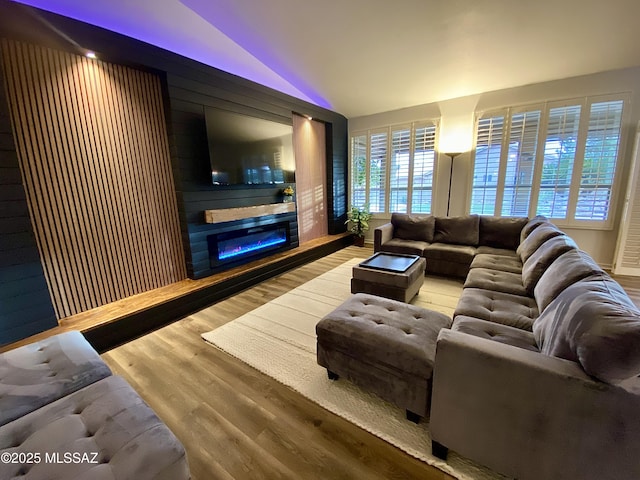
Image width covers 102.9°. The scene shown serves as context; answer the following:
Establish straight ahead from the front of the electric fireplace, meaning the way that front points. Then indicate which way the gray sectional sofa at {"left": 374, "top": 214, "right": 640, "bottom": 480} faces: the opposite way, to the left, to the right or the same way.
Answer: the opposite way

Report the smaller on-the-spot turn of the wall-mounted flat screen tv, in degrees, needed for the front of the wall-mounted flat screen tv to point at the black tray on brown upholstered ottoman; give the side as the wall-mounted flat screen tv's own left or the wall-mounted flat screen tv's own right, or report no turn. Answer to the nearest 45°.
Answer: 0° — it already faces it

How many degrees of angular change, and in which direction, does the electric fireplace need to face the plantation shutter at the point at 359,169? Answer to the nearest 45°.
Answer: approximately 90° to its left

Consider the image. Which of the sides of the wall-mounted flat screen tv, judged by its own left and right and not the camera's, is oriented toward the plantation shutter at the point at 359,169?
left

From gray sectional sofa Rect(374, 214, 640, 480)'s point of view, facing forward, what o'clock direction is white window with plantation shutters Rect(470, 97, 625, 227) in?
The white window with plantation shutters is roughly at 3 o'clock from the gray sectional sofa.

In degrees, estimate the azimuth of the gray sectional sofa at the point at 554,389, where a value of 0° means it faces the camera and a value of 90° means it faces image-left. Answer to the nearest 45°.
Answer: approximately 90°

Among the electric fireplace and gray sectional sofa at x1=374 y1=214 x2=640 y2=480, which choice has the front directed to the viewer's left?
the gray sectional sofa

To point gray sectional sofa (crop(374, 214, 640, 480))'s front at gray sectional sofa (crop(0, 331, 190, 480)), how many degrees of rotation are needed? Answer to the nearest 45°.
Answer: approximately 45° to its left

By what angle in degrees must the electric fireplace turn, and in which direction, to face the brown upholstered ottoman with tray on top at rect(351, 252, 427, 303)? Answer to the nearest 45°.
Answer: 0° — it already faces it

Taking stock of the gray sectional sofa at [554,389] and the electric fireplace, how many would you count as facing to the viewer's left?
1

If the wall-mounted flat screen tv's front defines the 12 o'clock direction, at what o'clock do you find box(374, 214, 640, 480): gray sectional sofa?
The gray sectional sofa is roughly at 1 o'clock from the wall-mounted flat screen tv.

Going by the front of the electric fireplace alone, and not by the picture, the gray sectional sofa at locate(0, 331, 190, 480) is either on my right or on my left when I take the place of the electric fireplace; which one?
on my right

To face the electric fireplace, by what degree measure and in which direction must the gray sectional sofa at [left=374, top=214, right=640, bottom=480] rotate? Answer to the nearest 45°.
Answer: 0° — it already faces it

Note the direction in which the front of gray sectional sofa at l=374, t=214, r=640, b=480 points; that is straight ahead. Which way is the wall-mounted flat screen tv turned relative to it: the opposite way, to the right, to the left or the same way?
the opposite way

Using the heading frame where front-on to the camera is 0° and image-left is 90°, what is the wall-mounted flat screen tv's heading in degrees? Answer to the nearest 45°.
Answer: approximately 315°
